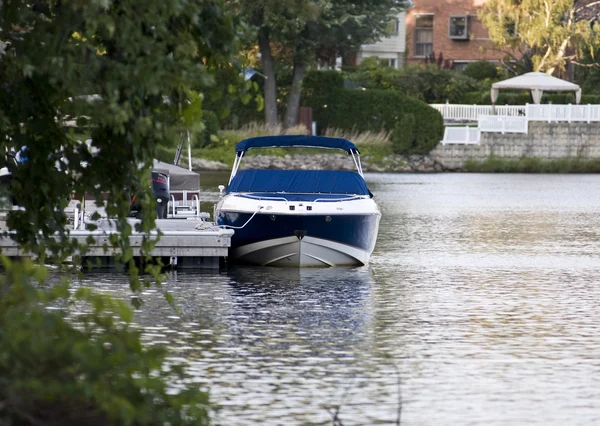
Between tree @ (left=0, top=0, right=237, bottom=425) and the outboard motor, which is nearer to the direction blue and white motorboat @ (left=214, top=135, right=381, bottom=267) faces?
the tree

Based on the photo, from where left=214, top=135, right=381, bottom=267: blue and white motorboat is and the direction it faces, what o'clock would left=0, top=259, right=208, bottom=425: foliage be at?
The foliage is roughly at 12 o'clock from the blue and white motorboat.

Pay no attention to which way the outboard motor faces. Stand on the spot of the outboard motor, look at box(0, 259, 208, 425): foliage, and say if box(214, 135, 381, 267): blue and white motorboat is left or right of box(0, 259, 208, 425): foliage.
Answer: left

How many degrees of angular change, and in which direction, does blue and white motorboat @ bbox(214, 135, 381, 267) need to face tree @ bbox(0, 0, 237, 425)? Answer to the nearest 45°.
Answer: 0° — it already faces it

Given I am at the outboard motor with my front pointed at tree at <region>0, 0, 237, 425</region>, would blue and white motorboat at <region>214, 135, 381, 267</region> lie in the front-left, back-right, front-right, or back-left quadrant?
front-left

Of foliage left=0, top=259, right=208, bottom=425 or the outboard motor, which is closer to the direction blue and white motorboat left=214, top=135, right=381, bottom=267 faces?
the foliage

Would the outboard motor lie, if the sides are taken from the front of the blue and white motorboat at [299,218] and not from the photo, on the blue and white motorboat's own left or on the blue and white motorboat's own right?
on the blue and white motorboat's own right

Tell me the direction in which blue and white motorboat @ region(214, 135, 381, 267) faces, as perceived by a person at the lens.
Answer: facing the viewer
